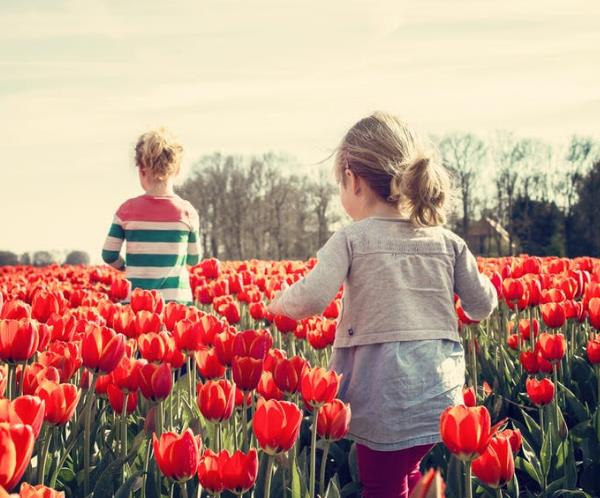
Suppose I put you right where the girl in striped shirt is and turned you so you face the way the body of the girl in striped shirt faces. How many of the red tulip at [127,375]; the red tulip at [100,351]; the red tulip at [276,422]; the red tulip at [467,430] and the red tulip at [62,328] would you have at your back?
5

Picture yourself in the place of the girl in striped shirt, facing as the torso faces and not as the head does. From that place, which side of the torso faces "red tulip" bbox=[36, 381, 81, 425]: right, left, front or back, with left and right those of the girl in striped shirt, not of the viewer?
back

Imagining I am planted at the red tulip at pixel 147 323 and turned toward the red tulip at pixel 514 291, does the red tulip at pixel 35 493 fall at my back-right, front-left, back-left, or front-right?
back-right

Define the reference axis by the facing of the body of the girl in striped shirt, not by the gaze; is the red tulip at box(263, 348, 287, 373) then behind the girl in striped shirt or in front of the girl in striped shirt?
behind

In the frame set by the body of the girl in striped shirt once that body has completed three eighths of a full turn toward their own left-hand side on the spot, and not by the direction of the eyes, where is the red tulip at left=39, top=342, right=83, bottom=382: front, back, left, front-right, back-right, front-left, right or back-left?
front-left

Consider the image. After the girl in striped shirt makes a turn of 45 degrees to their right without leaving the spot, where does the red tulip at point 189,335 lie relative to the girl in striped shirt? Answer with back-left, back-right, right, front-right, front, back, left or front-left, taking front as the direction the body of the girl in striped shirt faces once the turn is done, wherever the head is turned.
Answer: back-right

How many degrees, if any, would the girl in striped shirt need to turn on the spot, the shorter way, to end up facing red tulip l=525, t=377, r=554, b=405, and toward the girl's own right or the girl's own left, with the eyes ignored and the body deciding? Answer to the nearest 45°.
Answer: approximately 135° to the girl's own right

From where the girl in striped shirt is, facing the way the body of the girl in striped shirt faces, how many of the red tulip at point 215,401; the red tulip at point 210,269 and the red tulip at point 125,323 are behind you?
2

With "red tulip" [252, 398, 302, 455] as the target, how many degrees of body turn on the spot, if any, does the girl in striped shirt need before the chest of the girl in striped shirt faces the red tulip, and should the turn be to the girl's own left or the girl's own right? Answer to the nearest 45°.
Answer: approximately 180°

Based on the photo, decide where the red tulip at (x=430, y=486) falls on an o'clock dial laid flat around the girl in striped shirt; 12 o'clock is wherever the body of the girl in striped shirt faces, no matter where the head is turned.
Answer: The red tulip is roughly at 6 o'clock from the girl in striped shirt.

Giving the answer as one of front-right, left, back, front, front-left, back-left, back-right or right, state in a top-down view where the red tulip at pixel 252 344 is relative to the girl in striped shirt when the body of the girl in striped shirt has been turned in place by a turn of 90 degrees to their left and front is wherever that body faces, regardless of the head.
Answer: left

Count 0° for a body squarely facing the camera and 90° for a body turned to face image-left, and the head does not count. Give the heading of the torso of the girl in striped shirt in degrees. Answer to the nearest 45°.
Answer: approximately 180°

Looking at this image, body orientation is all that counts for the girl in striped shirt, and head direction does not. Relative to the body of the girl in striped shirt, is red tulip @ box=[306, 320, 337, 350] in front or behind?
behind

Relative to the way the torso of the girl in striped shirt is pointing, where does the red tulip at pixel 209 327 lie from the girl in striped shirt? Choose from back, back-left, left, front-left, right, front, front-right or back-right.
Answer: back

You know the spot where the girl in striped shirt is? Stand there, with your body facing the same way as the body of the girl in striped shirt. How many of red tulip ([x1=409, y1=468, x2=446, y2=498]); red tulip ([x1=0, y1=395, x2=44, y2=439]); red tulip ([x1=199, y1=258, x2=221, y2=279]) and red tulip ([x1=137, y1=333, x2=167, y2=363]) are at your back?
3

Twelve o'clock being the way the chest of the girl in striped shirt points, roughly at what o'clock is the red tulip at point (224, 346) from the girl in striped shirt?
The red tulip is roughly at 6 o'clock from the girl in striped shirt.

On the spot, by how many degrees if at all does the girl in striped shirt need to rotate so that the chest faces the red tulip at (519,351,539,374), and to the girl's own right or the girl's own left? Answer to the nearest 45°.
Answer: approximately 135° to the girl's own right

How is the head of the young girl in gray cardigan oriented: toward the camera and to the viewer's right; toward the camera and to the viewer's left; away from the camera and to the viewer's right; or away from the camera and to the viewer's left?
away from the camera and to the viewer's left
